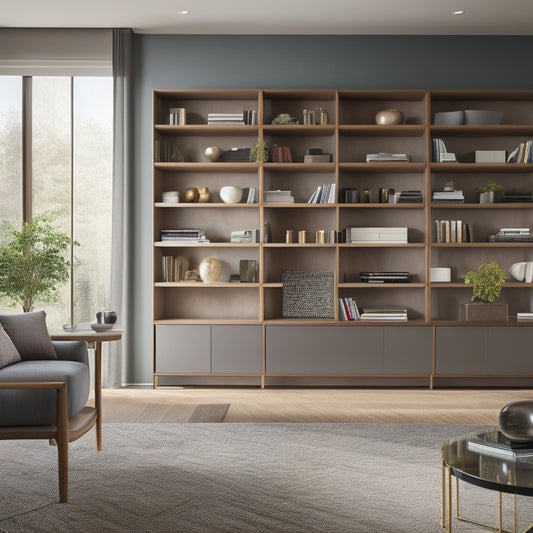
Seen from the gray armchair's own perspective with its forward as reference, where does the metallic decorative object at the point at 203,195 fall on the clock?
The metallic decorative object is roughly at 10 o'clock from the gray armchair.

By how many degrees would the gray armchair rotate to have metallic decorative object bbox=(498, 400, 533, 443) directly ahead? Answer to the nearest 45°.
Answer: approximately 45° to its right

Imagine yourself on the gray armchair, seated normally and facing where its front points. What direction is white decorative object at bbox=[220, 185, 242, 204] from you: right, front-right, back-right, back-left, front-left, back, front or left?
front-left

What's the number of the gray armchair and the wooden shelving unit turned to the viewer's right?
1

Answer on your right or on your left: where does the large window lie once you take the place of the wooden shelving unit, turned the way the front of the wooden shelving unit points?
on your right

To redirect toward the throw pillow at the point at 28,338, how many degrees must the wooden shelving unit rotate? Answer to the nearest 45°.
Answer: approximately 45° to its right

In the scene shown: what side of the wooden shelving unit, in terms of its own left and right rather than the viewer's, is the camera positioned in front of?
front

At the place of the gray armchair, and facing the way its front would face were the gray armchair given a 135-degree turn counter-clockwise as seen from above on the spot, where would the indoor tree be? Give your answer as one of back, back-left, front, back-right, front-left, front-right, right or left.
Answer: front-right

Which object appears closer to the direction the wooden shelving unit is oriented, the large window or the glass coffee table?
the glass coffee table

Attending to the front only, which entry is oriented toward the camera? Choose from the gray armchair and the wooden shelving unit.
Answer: the wooden shelving unit

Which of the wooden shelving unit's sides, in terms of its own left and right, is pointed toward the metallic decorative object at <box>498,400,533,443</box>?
front

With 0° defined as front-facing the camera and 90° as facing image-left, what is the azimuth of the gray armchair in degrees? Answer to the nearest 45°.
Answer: approximately 270°

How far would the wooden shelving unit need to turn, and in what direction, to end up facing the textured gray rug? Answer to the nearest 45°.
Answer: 0° — it already faces it

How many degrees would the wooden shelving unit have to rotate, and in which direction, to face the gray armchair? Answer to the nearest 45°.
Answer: approximately 45° to its right

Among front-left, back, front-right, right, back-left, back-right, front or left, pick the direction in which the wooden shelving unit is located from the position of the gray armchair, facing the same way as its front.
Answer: front-left

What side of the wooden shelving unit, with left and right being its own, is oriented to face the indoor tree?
right

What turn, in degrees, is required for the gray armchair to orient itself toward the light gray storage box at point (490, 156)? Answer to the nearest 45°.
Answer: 0° — it already faces it

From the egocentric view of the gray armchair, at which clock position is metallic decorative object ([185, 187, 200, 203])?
The metallic decorative object is roughly at 10 o'clock from the gray armchair.
